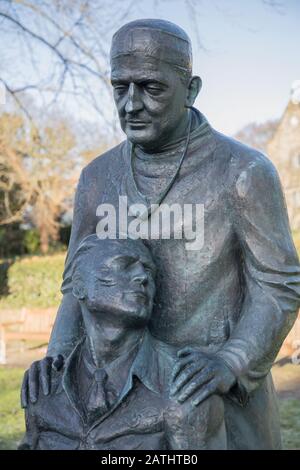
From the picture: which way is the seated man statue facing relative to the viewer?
toward the camera

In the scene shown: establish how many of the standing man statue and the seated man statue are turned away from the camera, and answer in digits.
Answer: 0

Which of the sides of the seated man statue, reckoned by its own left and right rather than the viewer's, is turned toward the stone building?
back

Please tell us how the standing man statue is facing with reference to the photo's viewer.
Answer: facing the viewer and to the left of the viewer
